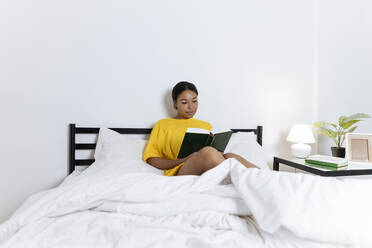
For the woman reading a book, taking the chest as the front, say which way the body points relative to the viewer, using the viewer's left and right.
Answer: facing the viewer and to the right of the viewer

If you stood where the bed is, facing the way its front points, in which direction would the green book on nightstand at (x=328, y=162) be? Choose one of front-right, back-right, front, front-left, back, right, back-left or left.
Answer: back-left

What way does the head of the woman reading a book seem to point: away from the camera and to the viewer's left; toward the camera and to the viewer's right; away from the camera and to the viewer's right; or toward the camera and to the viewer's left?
toward the camera and to the viewer's right

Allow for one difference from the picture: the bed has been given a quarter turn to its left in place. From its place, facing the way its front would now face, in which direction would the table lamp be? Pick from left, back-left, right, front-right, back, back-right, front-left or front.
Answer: front-left

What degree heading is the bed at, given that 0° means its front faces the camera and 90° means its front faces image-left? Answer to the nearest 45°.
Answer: approximately 0°

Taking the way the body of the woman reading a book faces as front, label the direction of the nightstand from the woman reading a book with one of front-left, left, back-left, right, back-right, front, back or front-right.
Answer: front-left

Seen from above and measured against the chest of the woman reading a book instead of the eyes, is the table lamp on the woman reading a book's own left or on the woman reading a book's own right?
on the woman reading a book's own left
